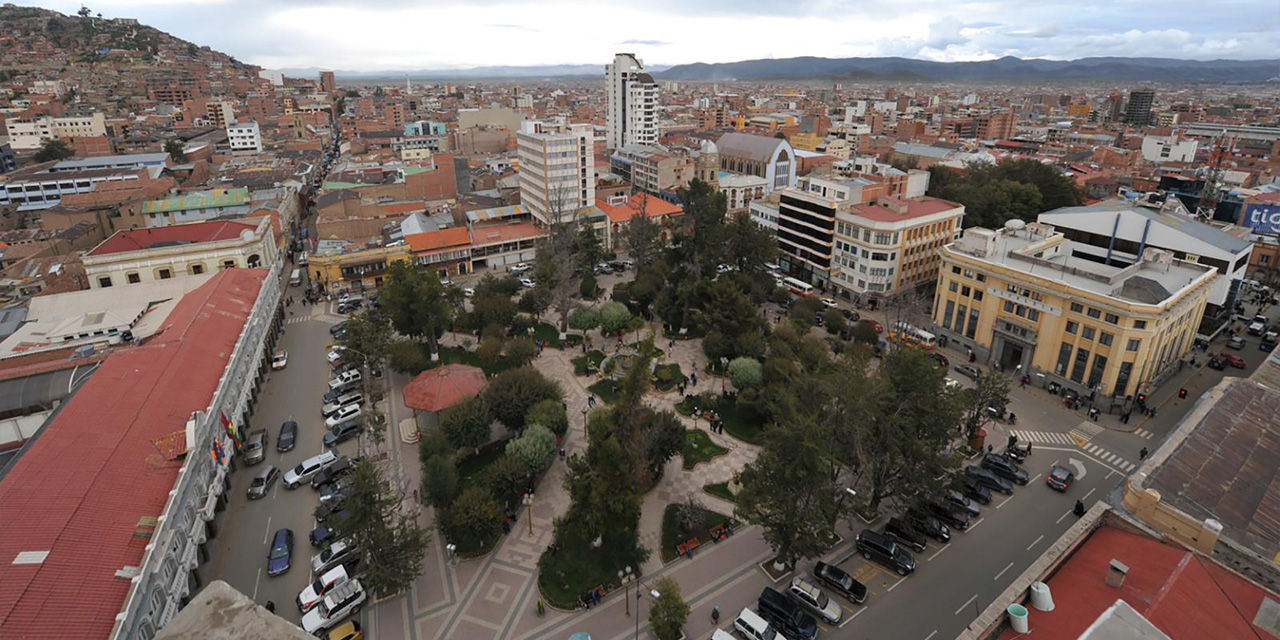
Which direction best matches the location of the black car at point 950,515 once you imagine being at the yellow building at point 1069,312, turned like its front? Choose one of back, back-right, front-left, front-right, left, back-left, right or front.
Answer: front-left

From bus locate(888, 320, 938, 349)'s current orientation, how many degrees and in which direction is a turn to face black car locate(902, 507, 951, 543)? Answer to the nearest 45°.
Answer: approximately 45° to its right

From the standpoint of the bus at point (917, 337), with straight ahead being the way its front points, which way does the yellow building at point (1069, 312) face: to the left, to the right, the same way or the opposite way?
to the right

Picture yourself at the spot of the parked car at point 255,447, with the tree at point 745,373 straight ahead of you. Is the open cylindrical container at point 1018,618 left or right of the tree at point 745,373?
right

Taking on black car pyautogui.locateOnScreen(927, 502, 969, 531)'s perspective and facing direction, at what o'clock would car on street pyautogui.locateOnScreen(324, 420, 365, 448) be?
The car on street is roughly at 10 o'clock from the black car.

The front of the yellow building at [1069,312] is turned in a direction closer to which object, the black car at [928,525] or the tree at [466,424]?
the tree

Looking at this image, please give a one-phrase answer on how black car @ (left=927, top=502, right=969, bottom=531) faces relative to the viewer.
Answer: facing away from the viewer and to the left of the viewer

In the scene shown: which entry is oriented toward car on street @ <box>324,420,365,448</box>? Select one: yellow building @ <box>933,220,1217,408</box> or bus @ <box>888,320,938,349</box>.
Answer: the yellow building

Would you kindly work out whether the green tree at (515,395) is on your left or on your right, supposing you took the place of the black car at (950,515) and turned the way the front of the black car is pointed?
on your left

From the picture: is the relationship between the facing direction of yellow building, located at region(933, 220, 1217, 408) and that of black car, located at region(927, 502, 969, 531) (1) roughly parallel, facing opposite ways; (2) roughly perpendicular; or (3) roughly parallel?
roughly perpendicular

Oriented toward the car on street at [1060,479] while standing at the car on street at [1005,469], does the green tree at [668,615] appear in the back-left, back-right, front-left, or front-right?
back-right

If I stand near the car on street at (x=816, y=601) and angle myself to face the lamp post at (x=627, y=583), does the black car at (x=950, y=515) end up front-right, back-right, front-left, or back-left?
back-right

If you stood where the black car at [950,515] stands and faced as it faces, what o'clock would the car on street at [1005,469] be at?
The car on street is roughly at 2 o'clock from the black car.

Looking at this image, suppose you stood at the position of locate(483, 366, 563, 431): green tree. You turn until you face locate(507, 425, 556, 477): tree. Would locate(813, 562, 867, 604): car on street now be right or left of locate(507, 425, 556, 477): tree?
left

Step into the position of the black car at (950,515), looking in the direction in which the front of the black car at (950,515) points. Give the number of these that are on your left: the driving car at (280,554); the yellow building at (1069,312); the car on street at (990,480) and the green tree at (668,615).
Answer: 2
